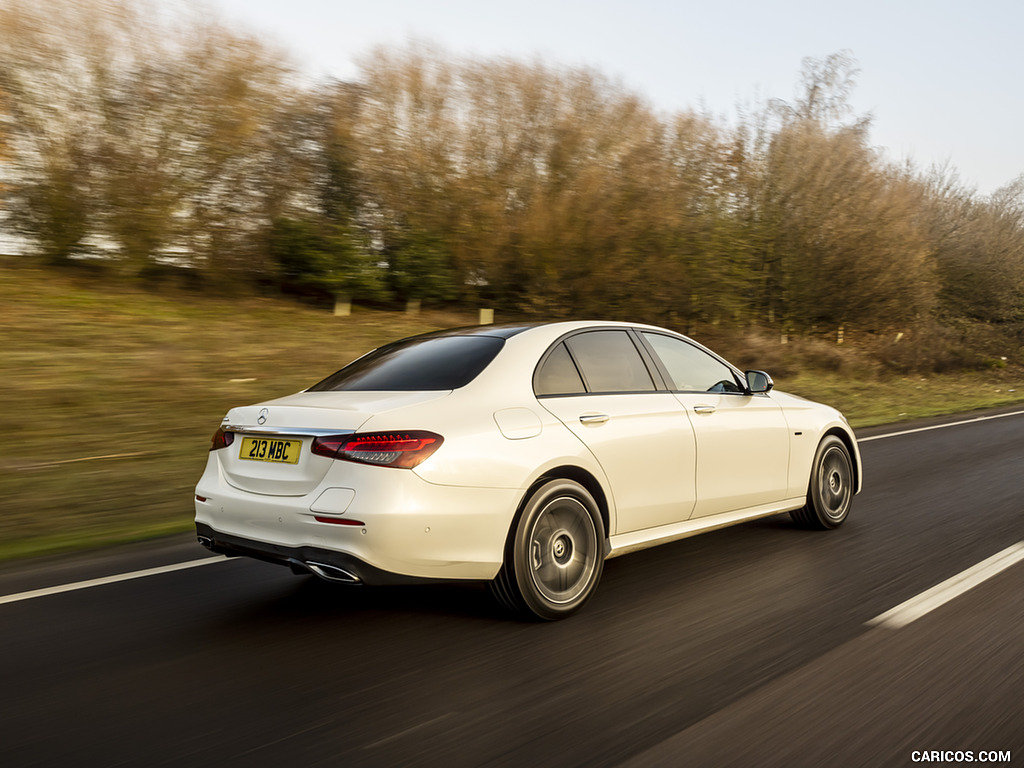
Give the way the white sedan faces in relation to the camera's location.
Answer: facing away from the viewer and to the right of the viewer
